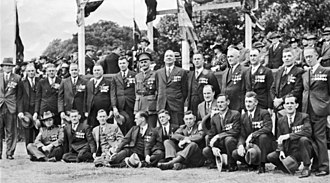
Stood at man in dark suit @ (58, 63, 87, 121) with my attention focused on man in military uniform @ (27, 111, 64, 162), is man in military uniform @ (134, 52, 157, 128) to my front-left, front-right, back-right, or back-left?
back-left

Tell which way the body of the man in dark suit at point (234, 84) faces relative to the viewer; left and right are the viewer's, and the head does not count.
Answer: facing the viewer and to the left of the viewer

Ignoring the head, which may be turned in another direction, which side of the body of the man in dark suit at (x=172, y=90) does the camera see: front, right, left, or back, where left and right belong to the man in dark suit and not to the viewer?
front

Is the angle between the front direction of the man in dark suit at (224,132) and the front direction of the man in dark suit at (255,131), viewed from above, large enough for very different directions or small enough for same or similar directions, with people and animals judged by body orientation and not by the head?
same or similar directions

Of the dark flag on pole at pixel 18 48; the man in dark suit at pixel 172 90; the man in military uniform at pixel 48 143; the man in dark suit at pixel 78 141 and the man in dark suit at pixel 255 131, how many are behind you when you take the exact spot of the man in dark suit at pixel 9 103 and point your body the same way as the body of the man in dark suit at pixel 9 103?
1

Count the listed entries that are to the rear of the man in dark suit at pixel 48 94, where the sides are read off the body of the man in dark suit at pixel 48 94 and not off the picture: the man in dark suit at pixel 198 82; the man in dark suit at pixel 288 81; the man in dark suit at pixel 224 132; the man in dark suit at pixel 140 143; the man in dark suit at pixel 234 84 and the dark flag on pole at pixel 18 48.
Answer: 1

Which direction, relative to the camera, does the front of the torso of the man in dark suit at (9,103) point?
toward the camera
